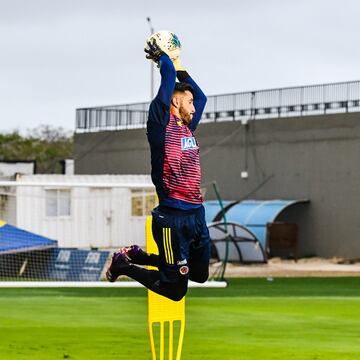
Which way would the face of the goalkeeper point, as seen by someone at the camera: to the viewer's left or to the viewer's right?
to the viewer's right

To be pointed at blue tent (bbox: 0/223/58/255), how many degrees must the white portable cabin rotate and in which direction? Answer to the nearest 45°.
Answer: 0° — it already faces it

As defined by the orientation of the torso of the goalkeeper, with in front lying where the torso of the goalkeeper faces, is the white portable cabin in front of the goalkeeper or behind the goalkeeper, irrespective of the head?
behind

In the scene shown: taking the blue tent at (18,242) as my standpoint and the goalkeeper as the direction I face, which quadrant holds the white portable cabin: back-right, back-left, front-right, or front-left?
back-left

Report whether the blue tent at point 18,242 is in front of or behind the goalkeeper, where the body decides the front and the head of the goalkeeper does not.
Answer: behind

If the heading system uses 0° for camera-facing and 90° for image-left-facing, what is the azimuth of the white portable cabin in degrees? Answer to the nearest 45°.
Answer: approximately 0°

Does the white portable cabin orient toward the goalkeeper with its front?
yes
